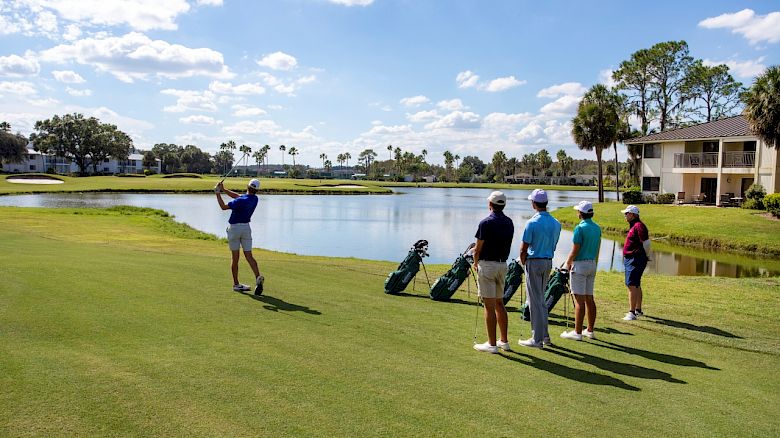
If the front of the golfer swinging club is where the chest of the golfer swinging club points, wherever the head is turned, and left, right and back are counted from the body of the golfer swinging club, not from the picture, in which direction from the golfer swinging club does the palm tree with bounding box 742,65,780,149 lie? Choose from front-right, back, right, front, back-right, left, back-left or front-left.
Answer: front-right

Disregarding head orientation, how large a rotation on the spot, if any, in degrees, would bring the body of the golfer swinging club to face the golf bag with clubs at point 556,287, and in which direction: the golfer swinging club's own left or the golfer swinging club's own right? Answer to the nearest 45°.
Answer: approximately 90° to the golfer swinging club's own right

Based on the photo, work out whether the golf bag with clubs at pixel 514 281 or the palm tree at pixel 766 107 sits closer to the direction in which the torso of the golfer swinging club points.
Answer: the palm tree

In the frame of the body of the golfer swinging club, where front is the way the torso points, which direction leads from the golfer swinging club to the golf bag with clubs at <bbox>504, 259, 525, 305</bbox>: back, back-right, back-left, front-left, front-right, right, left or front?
right

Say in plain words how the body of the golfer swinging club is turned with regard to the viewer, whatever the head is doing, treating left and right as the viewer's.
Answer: facing away from the viewer

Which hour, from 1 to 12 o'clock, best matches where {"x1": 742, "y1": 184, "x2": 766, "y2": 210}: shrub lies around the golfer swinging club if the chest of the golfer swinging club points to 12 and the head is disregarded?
The shrub is roughly at 2 o'clock from the golfer swinging club.

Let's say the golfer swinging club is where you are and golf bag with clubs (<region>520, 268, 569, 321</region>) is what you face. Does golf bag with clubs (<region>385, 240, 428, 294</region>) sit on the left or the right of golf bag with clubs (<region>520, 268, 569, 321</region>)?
left

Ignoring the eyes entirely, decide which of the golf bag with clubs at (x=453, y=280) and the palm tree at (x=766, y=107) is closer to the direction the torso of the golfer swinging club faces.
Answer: the palm tree

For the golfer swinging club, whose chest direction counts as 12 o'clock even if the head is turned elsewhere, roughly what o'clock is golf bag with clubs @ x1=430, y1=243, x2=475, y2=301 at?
The golf bag with clubs is roughly at 3 o'clock from the golfer swinging club.
